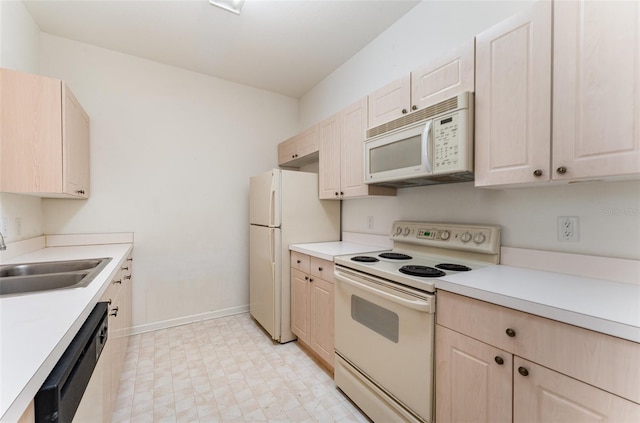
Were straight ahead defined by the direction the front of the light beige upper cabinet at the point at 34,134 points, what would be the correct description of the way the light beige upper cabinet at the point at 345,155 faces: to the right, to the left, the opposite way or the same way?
the opposite way

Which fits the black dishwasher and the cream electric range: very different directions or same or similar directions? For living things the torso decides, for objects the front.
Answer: very different directions

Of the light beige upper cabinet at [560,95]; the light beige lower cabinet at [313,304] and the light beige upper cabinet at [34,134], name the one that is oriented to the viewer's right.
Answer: the light beige upper cabinet at [34,134]

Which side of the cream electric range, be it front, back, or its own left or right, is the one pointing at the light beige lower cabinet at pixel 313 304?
right

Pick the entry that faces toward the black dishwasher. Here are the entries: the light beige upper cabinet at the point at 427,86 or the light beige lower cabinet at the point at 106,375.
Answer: the light beige upper cabinet

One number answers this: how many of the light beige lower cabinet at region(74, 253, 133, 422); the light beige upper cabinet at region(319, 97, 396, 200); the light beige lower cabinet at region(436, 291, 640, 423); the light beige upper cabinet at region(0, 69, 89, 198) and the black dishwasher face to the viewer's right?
3

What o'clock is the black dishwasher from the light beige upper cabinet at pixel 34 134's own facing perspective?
The black dishwasher is roughly at 3 o'clock from the light beige upper cabinet.

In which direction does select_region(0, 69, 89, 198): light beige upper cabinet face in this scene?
to the viewer's right

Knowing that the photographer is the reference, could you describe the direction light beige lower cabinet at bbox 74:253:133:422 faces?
facing to the right of the viewer

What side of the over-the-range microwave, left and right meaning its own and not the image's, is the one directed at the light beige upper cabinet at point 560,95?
left

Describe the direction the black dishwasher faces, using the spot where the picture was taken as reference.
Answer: facing to the right of the viewer
